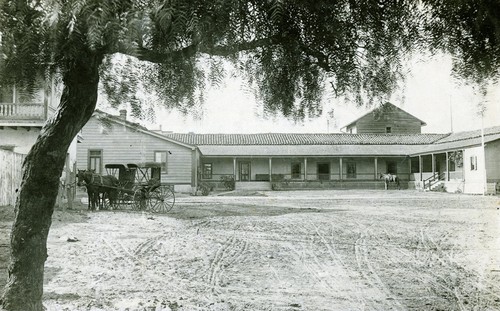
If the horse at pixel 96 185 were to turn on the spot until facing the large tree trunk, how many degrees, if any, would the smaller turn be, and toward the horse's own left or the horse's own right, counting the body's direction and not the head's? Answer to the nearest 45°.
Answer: approximately 45° to the horse's own left

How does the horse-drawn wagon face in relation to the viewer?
to the viewer's left

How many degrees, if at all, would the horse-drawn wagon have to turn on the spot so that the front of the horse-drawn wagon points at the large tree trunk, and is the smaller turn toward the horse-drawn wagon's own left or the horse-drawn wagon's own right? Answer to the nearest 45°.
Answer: approximately 90° to the horse-drawn wagon's own left

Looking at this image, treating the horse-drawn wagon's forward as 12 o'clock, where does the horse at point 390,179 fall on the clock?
The horse is roughly at 5 o'clock from the horse-drawn wagon.

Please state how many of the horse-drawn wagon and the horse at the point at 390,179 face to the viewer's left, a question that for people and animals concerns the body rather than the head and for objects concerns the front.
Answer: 2

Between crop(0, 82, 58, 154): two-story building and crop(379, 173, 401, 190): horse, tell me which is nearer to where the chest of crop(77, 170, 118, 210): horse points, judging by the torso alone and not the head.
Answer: the two-story building

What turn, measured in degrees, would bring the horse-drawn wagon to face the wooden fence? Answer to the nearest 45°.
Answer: approximately 45° to its left

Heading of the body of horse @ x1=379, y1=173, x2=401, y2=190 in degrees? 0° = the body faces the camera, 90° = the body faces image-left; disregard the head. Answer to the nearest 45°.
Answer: approximately 90°

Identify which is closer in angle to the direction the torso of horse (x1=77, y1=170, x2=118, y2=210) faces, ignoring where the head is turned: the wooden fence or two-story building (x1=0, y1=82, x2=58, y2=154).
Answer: the wooden fence
